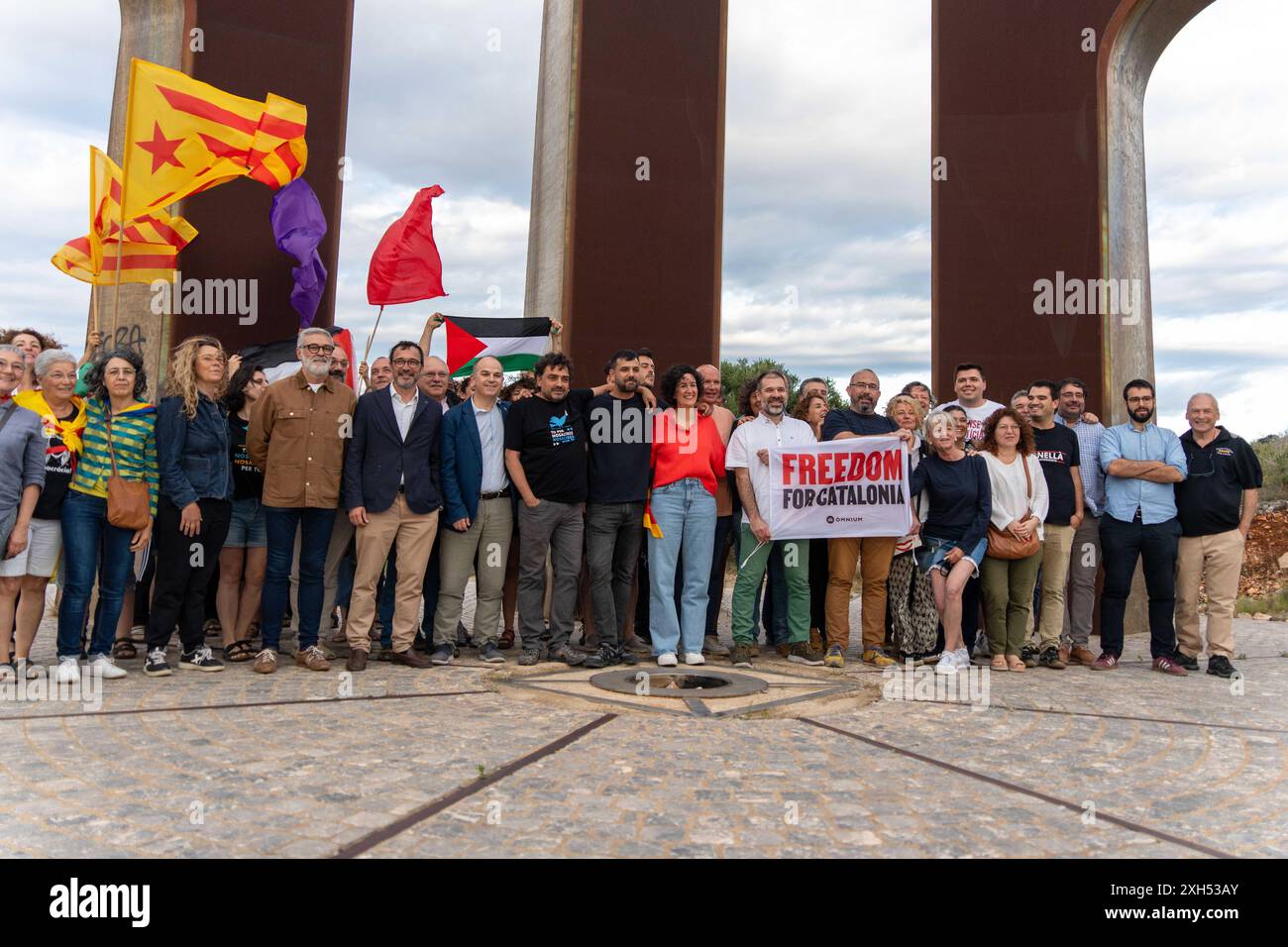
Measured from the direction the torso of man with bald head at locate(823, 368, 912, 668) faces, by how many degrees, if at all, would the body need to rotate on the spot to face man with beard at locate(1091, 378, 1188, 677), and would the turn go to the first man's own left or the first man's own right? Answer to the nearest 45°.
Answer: approximately 90° to the first man's own left

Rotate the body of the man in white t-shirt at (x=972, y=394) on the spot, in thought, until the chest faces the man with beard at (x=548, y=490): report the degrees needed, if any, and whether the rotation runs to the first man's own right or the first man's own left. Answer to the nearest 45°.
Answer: approximately 45° to the first man's own right

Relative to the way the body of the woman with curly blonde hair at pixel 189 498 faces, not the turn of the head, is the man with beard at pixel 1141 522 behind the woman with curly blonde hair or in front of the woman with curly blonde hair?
in front

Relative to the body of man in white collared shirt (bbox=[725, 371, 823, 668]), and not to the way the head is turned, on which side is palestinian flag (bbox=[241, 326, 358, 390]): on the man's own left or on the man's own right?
on the man's own right
